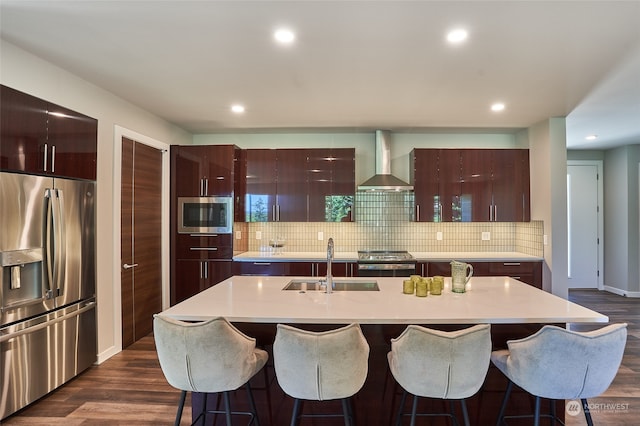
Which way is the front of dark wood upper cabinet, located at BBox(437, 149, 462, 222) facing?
toward the camera

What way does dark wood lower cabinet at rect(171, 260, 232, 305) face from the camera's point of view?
toward the camera

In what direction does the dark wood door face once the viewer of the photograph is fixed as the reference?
facing the viewer and to the right of the viewer

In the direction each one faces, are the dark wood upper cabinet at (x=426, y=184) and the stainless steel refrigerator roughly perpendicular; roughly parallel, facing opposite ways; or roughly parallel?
roughly perpendicular

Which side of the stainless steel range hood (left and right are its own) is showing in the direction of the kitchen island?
front

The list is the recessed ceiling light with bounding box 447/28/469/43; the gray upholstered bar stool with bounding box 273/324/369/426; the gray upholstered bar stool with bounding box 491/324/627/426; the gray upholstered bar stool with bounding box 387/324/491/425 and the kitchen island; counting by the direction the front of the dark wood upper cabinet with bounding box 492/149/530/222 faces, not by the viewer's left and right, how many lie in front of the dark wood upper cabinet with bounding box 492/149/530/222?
5

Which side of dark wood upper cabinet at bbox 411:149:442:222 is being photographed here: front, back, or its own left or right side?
front

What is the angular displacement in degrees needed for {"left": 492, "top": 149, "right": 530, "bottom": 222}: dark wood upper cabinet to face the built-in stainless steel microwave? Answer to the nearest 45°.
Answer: approximately 45° to its right

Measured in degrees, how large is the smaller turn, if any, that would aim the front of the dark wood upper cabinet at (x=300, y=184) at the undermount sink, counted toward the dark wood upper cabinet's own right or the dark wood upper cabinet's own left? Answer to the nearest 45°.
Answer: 0° — it already faces it

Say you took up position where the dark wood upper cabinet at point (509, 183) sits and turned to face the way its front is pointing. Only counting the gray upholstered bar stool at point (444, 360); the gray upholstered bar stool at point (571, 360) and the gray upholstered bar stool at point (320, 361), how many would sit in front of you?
3

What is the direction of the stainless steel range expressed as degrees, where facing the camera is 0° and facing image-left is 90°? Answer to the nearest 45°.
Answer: approximately 0°

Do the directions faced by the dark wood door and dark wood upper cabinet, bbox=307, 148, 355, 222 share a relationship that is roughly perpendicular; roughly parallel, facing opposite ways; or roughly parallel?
roughly perpendicular

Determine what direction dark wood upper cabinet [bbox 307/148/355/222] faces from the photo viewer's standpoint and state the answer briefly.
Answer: facing the viewer

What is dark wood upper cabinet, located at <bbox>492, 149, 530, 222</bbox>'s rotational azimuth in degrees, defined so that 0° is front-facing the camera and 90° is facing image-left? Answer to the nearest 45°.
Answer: approximately 0°

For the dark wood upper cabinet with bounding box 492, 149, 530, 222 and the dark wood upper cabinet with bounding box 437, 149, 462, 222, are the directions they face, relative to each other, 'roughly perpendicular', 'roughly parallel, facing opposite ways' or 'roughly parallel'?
roughly parallel

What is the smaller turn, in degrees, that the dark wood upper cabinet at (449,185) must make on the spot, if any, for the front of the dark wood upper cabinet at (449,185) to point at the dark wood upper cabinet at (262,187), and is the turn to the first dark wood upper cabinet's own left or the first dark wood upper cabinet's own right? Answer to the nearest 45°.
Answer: approximately 90° to the first dark wood upper cabinet's own right

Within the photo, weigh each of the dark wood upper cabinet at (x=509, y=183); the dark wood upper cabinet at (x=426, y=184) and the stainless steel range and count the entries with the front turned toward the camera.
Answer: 3

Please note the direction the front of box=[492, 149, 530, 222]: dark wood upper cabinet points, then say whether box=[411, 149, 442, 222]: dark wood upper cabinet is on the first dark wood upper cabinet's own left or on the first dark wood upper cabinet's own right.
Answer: on the first dark wood upper cabinet's own right
